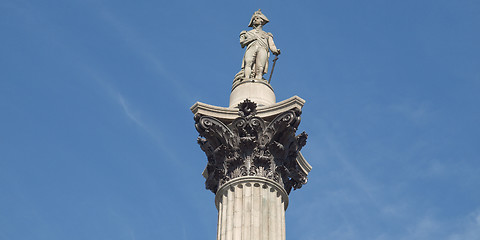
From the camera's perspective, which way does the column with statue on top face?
toward the camera
